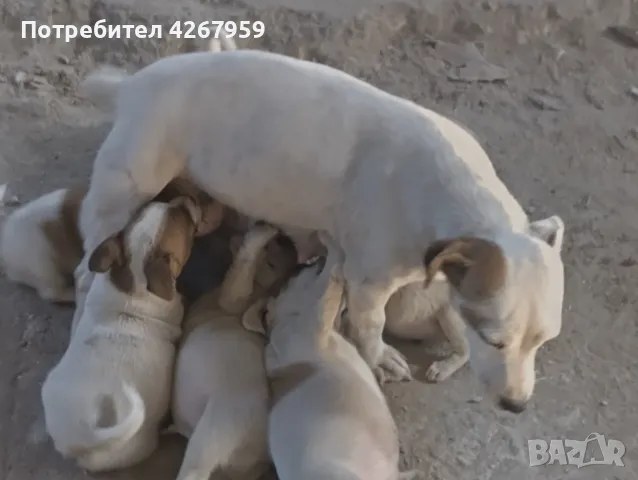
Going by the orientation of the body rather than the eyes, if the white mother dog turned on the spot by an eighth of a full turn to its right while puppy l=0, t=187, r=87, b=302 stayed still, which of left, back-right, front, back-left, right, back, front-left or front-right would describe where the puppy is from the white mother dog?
right

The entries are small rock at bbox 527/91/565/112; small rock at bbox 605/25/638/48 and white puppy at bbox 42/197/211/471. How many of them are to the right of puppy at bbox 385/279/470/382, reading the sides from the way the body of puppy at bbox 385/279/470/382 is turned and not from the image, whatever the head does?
2

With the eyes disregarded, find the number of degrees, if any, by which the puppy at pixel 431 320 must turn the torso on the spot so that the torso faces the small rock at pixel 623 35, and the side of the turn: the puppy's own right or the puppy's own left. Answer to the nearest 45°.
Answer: approximately 90° to the puppy's own right

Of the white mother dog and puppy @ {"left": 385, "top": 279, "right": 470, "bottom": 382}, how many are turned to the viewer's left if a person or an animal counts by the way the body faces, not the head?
1

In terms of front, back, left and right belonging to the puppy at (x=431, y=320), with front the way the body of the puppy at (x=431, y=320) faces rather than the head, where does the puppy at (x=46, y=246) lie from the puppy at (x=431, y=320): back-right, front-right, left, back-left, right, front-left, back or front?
front

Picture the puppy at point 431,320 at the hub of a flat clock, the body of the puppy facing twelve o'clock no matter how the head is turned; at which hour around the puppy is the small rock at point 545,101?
The small rock is roughly at 3 o'clock from the puppy.

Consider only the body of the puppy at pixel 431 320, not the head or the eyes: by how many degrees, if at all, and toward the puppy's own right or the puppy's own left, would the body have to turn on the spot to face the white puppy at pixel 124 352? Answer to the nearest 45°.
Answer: approximately 45° to the puppy's own left

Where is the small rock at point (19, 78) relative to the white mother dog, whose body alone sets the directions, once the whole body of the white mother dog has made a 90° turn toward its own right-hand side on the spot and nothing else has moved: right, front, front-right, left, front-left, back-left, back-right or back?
right

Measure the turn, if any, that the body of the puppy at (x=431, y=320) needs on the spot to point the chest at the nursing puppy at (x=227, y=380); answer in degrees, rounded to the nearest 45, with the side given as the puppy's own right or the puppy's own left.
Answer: approximately 45° to the puppy's own left

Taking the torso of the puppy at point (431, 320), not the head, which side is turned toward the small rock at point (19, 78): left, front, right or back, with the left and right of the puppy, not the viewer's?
front

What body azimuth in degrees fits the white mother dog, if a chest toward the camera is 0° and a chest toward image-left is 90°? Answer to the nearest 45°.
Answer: approximately 315°

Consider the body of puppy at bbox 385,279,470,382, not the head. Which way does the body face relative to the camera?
to the viewer's left

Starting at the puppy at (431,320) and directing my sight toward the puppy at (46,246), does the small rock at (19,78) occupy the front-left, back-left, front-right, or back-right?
front-right
